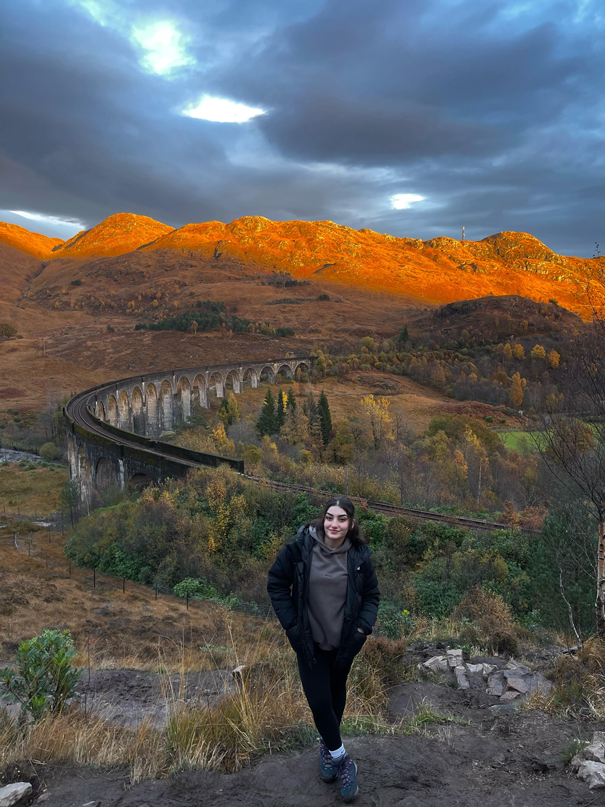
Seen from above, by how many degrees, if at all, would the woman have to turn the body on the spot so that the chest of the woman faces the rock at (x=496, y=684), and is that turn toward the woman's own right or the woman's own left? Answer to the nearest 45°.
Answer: approximately 135° to the woman's own left

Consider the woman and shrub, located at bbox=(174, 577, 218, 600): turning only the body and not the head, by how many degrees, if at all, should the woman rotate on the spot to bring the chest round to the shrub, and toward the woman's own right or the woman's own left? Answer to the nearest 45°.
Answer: approximately 180°

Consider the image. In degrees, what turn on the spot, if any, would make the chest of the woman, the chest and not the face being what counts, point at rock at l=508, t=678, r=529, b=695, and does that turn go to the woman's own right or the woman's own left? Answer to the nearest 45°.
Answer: approximately 135° to the woman's own left

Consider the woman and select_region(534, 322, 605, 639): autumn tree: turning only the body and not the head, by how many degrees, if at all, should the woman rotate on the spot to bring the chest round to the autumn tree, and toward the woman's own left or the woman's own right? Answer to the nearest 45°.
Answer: approximately 135° to the woman's own left

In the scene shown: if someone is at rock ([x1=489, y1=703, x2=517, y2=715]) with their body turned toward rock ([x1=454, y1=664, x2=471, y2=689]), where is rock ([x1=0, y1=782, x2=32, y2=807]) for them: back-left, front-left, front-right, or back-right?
back-left

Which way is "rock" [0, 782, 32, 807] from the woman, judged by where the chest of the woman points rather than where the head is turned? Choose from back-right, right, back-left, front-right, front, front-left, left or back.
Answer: right

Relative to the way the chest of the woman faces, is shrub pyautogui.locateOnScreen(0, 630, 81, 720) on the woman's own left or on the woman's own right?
on the woman's own right

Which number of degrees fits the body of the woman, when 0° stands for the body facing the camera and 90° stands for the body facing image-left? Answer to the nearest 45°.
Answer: approximately 0°

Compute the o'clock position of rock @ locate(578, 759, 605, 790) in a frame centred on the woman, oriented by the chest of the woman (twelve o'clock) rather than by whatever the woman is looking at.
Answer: The rock is roughly at 9 o'clock from the woman.

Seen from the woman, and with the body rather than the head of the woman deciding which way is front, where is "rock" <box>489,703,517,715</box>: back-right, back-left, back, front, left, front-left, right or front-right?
back-left
